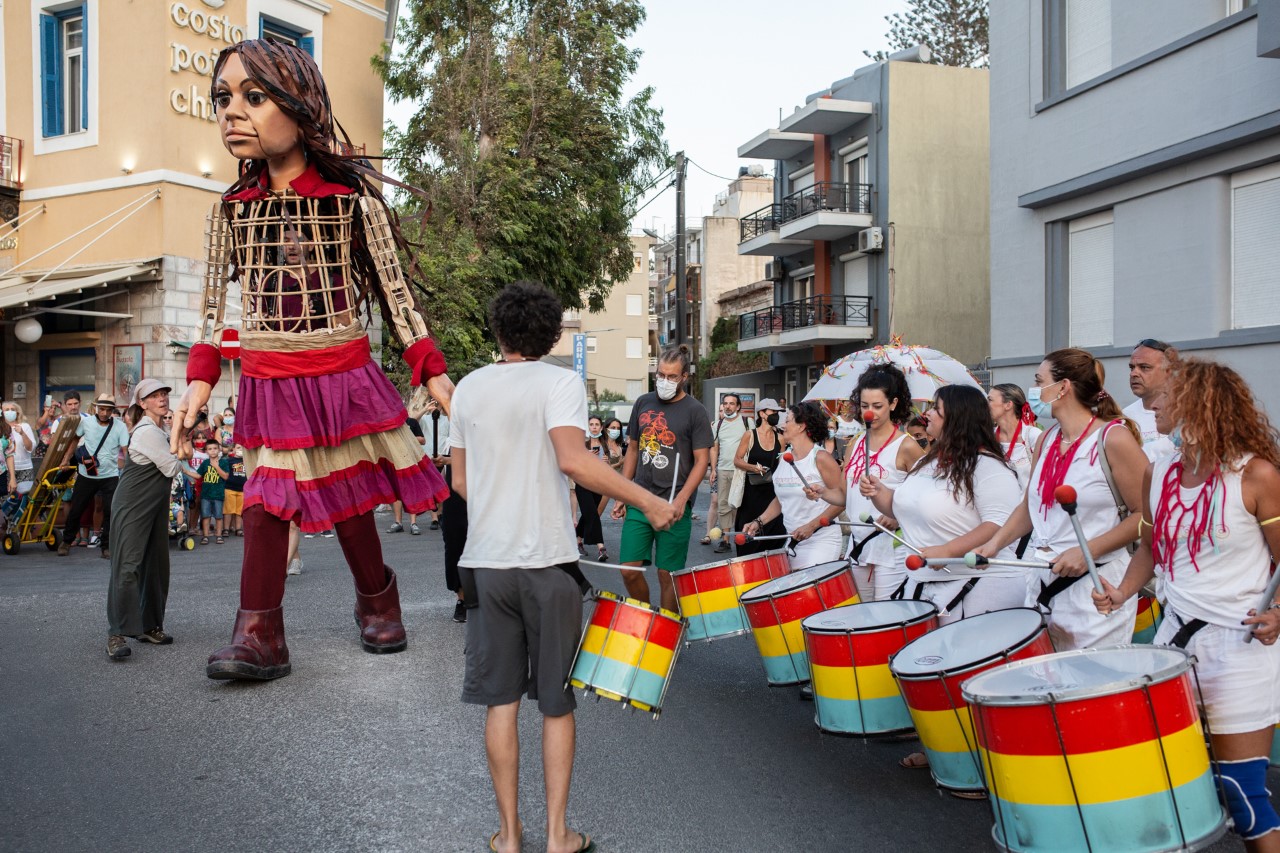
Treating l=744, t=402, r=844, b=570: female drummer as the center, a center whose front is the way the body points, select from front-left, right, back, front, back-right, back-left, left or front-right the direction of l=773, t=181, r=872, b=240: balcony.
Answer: back-right

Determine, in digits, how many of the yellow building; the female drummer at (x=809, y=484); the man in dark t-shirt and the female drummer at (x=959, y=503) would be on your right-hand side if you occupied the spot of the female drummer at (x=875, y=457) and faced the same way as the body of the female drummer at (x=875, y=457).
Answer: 3

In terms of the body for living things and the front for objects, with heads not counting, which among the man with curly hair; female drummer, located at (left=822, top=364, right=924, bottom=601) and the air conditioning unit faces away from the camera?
the man with curly hair

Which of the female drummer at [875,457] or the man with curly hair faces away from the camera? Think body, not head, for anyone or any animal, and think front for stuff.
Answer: the man with curly hair

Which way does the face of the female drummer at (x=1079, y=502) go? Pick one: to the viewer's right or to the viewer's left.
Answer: to the viewer's left

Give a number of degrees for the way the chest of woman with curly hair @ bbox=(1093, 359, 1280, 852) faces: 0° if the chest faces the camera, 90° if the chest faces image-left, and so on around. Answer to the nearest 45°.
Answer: approximately 45°

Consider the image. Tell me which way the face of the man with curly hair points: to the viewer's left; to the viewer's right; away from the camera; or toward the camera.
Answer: away from the camera

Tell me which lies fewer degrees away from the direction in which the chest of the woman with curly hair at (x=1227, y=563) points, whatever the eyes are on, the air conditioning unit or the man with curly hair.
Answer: the man with curly hair

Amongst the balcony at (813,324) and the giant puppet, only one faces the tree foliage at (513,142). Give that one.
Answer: the balcony

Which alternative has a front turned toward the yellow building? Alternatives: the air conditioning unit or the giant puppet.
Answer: the air conditioning unit

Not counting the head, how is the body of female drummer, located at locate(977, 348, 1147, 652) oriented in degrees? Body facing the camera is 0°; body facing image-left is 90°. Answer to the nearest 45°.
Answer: approximately 45°

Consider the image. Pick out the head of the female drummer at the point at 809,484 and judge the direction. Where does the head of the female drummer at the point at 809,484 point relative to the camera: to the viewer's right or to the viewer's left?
to the viewer's left

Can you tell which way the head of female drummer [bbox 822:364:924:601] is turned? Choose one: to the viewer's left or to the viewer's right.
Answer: to the viewer's left
